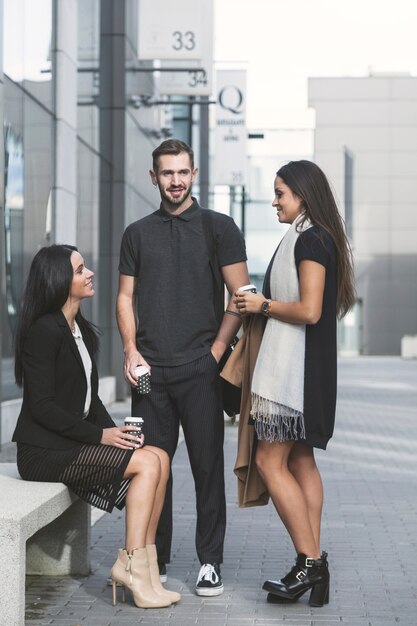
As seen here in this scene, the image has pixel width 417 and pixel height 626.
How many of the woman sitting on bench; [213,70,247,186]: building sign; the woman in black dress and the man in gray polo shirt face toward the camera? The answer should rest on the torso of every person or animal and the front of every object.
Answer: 2

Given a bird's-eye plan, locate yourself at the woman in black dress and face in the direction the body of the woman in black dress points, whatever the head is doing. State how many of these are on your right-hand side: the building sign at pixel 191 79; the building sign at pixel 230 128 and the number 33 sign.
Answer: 3

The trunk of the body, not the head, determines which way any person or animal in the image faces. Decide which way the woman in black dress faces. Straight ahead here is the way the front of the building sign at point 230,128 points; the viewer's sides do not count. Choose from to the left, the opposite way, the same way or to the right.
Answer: to the right

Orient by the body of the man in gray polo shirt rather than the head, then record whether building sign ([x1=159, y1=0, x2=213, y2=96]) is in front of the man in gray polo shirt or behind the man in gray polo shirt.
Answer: behind

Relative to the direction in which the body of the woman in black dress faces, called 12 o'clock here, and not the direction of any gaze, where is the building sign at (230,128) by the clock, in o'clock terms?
The building sign is roughly at 3 o'clock from the woman in black dress.

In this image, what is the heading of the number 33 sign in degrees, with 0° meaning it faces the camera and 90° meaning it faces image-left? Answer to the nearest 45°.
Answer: approximately 0°

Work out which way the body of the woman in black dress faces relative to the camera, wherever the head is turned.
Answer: to the viewer's left

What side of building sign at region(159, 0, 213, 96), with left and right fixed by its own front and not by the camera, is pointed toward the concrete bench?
front

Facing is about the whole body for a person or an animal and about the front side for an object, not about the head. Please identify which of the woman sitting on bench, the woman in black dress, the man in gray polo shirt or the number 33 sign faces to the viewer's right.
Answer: the woman sitting on bench

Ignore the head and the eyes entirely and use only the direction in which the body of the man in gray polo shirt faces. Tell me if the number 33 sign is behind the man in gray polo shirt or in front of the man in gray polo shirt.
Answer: behind

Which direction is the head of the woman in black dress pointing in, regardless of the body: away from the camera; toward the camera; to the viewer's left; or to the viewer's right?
to the viewer's left

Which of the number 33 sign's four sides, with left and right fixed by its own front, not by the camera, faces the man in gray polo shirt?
front
